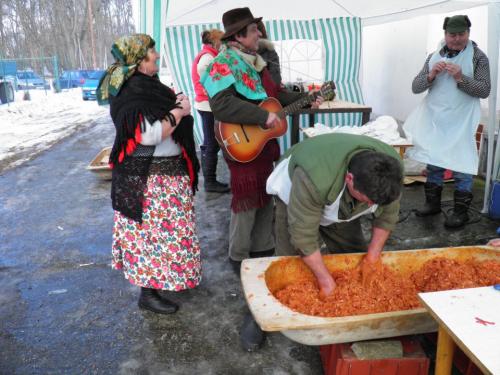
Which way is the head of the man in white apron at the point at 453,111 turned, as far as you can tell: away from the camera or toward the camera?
toward the camera

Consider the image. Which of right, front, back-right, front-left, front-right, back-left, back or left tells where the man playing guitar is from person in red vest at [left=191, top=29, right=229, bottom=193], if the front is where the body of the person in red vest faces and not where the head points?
right

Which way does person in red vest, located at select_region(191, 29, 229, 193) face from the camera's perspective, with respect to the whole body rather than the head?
to the viewer's right

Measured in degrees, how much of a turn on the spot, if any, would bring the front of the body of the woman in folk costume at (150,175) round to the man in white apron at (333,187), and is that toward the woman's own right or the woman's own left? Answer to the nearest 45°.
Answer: approximately 45° to the woman's own right

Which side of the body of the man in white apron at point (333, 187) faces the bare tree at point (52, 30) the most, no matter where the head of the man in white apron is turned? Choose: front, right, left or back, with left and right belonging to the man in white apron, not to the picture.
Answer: back

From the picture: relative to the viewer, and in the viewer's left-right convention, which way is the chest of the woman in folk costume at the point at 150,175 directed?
facing to the right of the viewer

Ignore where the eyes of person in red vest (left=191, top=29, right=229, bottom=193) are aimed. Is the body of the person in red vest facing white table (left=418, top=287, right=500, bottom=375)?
no

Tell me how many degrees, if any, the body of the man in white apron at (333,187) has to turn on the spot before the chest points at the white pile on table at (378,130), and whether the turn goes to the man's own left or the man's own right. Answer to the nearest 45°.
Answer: approximately 135° to the man's own left

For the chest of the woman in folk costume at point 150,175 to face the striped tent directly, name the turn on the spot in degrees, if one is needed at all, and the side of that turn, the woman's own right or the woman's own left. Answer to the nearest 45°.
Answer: approximately 45° to the woman's own left

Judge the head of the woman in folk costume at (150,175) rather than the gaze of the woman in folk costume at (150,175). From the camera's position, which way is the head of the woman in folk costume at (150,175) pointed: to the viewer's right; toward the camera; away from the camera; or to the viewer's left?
to the viewer's right

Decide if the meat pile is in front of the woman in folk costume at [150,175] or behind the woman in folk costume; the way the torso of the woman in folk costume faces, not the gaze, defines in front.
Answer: in front
